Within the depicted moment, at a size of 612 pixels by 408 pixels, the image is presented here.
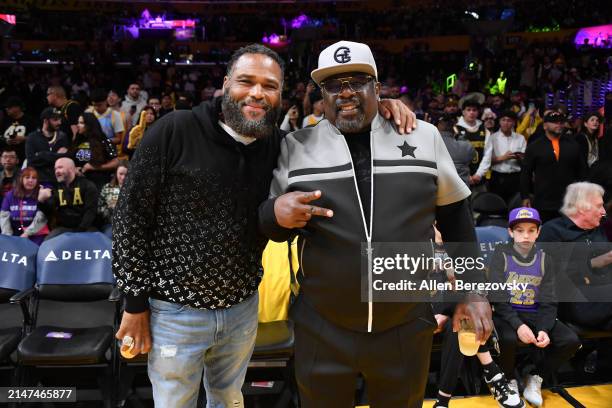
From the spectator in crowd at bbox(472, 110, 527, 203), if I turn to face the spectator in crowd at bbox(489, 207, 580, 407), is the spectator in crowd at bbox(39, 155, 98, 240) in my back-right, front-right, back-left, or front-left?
front-right

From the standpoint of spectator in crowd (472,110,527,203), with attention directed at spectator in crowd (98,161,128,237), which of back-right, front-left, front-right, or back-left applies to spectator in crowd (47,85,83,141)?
front-right

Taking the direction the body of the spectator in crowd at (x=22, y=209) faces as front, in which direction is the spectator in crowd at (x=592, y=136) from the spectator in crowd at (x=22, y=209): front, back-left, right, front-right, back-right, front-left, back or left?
left

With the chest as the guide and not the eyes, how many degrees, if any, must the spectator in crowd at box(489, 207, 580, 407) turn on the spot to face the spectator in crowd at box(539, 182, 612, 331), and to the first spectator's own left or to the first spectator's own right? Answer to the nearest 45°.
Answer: approximately 135° to the first spectator's own left

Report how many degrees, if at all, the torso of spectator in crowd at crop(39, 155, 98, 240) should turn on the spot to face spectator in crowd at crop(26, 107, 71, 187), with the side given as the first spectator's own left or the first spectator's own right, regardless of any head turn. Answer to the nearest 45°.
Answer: approximately 135° to the first spectator's own right

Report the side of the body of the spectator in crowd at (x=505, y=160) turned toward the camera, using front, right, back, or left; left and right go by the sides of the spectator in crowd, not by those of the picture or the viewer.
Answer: front

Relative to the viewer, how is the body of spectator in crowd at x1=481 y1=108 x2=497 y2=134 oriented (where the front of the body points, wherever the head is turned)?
toward the camera

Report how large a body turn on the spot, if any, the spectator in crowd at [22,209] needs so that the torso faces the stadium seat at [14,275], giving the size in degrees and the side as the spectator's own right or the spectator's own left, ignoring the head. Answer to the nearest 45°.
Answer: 0° — they already face it

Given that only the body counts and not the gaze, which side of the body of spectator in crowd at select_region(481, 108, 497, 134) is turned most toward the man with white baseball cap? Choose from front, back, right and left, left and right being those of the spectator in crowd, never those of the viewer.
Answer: front

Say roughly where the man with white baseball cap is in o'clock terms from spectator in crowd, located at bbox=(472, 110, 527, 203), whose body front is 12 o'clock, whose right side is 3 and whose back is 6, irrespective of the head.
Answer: The man with white baseball cap is roughly at 12 o'clock from the spectator in crowd.

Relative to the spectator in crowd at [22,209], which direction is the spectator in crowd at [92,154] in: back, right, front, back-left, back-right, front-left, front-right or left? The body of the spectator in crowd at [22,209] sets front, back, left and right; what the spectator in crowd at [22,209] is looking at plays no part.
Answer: back-left

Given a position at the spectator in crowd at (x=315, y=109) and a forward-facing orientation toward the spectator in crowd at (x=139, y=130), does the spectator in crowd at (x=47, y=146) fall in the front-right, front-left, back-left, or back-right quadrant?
front-left

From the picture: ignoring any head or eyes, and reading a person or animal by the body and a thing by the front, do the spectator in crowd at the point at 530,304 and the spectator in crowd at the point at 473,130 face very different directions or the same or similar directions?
same or similar directions

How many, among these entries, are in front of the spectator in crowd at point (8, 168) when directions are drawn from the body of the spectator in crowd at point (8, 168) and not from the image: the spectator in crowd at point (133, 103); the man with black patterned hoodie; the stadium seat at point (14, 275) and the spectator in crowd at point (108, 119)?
2

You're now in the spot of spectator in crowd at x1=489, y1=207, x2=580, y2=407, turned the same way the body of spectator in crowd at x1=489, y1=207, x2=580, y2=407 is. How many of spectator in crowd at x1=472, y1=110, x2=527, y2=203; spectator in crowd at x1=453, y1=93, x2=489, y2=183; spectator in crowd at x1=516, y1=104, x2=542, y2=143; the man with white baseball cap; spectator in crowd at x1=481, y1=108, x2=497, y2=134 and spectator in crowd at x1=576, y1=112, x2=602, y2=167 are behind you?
5

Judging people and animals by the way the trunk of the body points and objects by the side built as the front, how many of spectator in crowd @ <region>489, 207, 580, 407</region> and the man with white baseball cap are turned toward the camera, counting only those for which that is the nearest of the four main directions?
2
